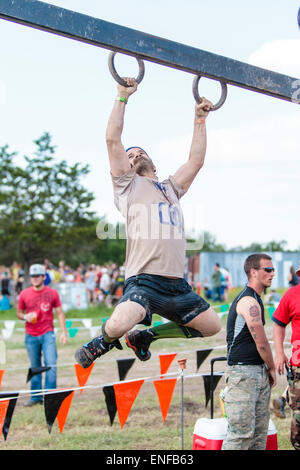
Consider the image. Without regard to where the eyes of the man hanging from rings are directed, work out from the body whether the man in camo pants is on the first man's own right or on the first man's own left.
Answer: on the first man's own left

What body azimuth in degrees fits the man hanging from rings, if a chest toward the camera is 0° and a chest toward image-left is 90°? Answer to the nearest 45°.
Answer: approximately 315°
